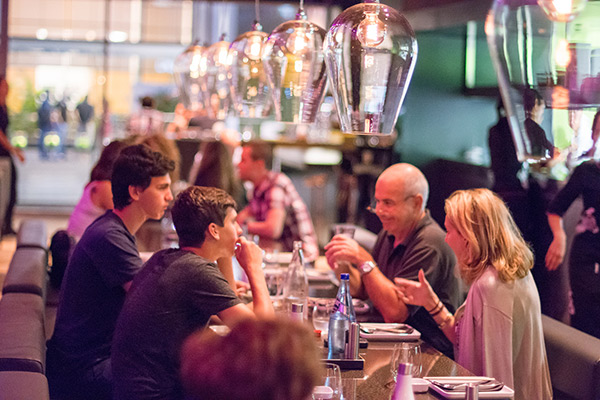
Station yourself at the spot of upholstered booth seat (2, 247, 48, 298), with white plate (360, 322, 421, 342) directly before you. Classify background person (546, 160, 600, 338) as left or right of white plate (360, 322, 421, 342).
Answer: left

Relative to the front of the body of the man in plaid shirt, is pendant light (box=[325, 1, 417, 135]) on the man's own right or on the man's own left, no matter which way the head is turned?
on the man's own left

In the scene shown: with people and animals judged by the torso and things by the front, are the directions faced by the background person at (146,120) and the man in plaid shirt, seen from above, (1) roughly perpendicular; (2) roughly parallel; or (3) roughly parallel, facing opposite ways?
roughly perpendicular

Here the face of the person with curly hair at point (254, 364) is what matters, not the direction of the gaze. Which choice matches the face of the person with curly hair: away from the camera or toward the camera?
away from the camera

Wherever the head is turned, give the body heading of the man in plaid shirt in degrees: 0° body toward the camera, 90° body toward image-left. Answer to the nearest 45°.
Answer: approximately 90°
